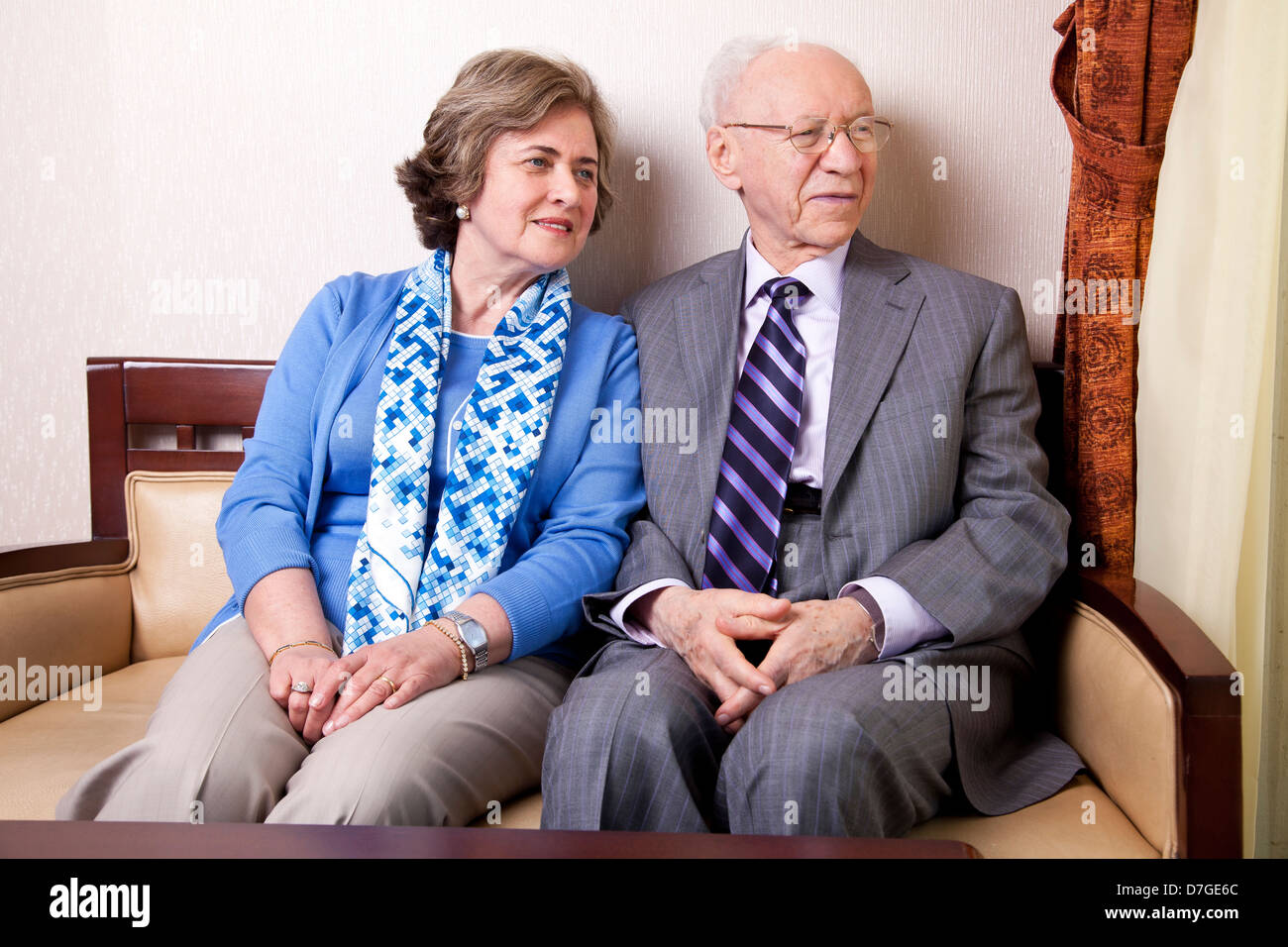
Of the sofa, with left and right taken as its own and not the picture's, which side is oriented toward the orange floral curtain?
left

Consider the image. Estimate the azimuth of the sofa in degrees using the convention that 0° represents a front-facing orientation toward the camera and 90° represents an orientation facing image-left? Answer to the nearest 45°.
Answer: approximately 0°

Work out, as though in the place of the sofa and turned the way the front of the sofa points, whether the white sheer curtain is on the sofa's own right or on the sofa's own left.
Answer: on the sofa's own left

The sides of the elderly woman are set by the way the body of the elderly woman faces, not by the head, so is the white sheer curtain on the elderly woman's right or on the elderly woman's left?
on the elderly woman's left

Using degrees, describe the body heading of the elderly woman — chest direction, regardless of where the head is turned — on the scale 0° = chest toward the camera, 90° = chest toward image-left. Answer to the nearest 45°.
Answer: approximately 0°
